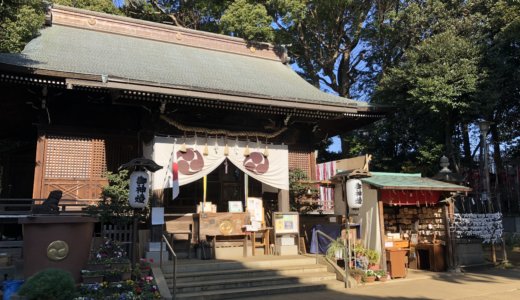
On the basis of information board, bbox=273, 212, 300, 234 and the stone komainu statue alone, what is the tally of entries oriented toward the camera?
1

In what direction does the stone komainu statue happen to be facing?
to the viewer's right

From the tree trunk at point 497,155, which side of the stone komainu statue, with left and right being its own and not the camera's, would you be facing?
front

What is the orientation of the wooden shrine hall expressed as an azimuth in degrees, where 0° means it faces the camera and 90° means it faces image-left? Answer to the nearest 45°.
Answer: approximately 315°

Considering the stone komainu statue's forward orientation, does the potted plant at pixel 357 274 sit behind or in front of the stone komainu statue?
in front

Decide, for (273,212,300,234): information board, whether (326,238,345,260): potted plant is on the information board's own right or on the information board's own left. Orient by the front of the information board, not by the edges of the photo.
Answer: on the information board's own left

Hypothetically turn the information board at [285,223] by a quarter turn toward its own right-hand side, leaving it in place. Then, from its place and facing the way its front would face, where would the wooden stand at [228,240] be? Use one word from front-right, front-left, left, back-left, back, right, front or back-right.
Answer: front

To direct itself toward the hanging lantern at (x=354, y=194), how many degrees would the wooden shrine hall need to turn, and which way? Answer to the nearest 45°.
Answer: approximately 45° to its left

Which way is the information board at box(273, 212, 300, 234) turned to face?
toward the camera

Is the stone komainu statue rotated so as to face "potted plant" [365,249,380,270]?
yes

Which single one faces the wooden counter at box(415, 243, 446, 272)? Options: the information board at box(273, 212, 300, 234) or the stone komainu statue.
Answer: the stone komainu statue

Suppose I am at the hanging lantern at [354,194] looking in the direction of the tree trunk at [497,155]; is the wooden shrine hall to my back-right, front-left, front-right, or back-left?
back-left

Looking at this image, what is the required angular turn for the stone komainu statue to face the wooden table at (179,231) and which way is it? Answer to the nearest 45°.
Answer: approximately 45° to its left

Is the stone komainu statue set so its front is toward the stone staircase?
yes

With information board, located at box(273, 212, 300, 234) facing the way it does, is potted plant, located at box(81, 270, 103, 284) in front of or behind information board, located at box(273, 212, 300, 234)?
in front

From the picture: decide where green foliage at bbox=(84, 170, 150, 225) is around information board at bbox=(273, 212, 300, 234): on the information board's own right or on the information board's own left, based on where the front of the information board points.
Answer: on the information board's own right

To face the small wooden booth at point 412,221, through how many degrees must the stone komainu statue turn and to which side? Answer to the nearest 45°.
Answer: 0° — it already faces it

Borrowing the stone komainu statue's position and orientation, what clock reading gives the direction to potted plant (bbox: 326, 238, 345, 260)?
The potted plant is roughly at 12 o'clock from the stone komainu statue.
